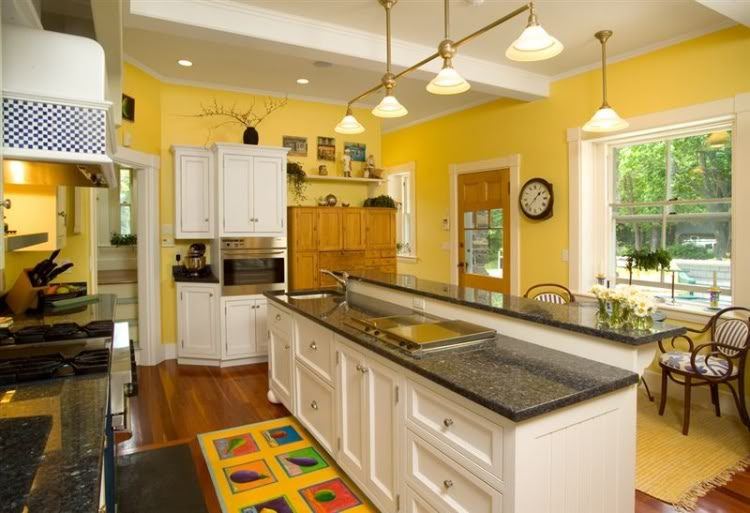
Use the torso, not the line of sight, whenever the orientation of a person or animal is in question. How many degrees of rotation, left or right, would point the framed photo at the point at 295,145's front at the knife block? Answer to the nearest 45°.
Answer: approximately 45° to its right

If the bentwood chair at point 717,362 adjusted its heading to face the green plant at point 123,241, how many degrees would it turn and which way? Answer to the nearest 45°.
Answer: approximately 45° to its right

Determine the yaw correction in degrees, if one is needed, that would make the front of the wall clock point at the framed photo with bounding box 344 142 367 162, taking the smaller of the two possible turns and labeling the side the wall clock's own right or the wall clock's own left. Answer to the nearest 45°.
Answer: approximately 45° to the wall clock's own right

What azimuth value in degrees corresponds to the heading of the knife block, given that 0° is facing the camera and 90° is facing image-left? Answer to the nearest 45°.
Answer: approximately 270°

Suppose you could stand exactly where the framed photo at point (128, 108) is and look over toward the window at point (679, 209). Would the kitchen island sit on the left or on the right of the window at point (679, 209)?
right

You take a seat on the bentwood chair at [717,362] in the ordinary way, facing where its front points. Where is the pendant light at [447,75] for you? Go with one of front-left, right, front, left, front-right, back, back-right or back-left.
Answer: front

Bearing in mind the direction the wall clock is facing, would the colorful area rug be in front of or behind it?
in front

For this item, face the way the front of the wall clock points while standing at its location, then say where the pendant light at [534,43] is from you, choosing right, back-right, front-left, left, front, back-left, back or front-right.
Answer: front-left

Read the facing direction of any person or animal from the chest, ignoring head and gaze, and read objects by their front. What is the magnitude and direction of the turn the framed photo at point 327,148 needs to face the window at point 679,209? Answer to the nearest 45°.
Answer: approximately 45° to its left

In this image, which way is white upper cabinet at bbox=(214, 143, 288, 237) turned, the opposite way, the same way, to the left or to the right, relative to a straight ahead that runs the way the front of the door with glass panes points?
to the left

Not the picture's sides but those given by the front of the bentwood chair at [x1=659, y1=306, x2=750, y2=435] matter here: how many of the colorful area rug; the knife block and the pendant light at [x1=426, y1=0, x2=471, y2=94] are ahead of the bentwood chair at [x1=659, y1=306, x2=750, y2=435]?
3

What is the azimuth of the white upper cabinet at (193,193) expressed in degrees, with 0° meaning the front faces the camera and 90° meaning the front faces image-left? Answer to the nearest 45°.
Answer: approximately 0°

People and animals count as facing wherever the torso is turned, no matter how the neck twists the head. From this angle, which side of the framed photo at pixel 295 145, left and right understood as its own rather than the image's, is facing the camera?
front

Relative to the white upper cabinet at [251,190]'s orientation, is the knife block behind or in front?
in front

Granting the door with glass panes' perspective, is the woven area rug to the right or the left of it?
on its left

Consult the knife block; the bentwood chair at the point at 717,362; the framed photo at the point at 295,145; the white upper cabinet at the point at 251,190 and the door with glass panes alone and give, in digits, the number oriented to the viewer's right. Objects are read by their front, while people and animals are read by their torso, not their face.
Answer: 1

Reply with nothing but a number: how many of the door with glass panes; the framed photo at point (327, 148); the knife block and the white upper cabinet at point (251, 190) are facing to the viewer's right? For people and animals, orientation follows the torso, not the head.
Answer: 1

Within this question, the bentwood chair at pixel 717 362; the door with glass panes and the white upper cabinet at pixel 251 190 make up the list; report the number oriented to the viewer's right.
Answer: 0
